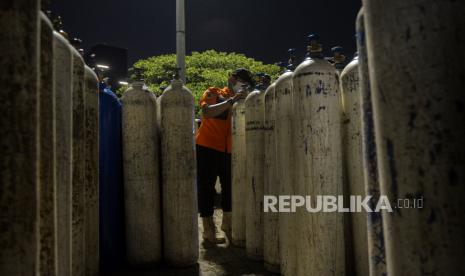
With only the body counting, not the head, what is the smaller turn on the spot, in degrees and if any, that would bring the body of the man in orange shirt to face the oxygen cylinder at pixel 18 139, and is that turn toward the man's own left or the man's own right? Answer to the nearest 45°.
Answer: approximately 45° to the man's own right

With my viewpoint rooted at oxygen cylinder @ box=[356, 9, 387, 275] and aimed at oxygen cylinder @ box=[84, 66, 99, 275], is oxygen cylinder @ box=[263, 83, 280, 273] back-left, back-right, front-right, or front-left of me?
front-right

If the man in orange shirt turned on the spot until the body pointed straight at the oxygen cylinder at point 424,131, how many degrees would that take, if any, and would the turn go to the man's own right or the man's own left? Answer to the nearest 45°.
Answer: approximately 45° to the man's own right

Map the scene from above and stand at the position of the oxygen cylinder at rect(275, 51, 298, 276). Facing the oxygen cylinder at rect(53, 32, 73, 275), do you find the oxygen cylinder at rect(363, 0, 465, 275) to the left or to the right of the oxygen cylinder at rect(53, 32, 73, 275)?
left

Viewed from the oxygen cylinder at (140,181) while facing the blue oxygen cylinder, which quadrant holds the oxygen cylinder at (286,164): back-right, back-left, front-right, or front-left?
back-left

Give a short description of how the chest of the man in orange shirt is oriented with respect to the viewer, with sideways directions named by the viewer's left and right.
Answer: facing the viewer and to the right of the viewer

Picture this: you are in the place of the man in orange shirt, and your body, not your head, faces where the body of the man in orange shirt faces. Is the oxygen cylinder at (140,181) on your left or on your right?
on your right

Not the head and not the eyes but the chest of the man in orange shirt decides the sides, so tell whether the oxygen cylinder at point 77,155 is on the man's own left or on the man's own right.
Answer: on the man's own right

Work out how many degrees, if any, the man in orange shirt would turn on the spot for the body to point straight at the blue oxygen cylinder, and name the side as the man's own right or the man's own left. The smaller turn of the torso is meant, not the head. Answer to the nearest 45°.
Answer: approximately 90° to the man's own right

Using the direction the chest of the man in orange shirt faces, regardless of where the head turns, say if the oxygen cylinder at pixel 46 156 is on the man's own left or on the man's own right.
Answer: on the man's own right

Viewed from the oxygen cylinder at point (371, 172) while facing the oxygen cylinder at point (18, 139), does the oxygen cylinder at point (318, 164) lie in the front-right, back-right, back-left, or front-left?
back-right
